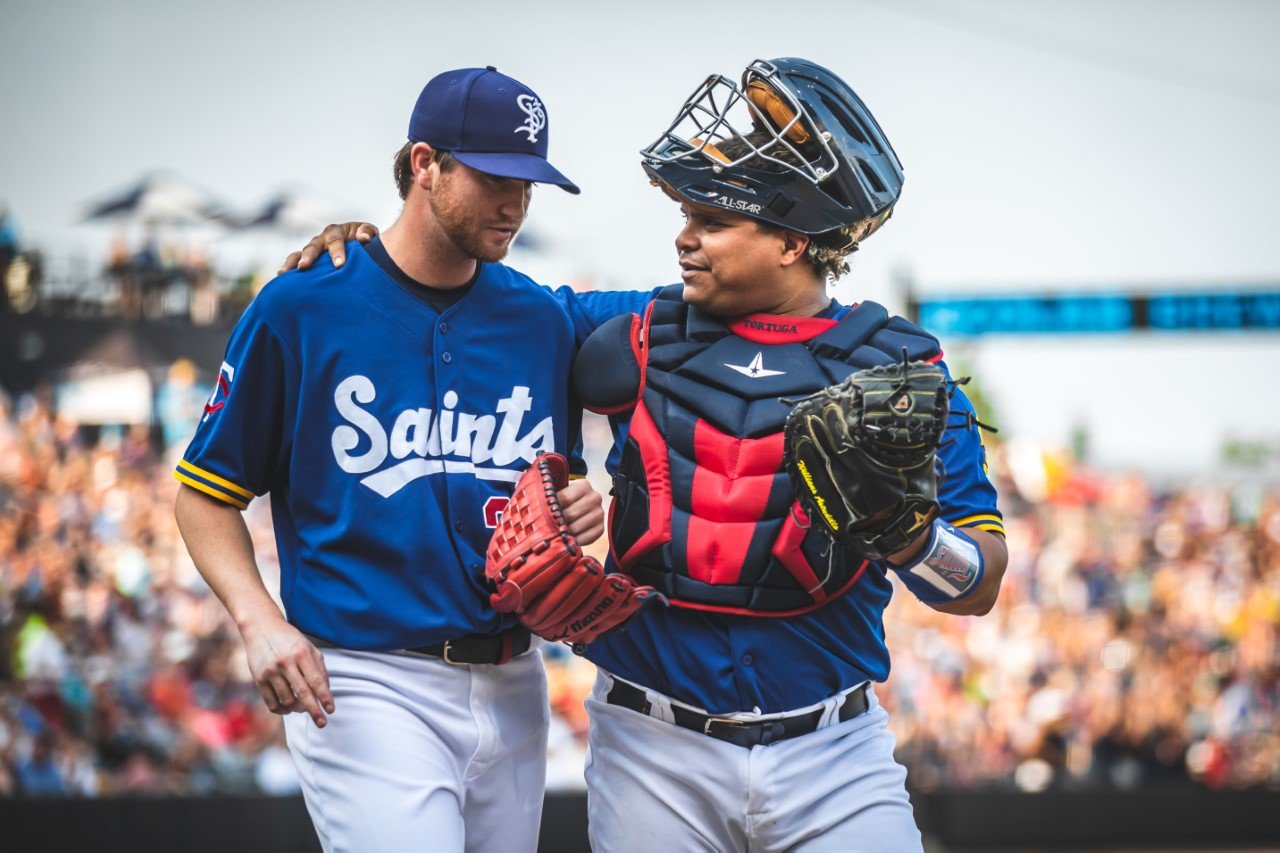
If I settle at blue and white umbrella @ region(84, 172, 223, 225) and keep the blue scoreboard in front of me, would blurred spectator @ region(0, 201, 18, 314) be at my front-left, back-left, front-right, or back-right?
back-right

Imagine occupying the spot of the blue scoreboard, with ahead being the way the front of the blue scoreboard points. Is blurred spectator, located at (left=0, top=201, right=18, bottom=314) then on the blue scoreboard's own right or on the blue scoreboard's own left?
on the blue scoreboard's own right

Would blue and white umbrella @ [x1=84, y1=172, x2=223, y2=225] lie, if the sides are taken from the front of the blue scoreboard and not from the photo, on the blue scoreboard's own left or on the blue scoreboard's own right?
on the blue scoreboard's own right

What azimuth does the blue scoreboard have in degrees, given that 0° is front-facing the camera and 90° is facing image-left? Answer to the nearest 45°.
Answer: approximately 0°
